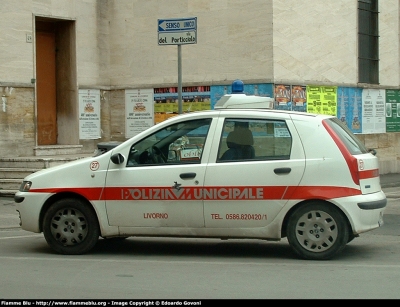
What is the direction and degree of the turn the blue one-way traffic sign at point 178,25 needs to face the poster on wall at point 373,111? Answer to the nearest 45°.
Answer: approximately 135° to its left

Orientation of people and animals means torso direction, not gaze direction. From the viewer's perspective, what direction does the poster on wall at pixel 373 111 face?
toward the camera

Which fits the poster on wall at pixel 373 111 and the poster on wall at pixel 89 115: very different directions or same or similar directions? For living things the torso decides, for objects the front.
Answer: same or similar directions

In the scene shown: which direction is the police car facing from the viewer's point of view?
to the viewer's left

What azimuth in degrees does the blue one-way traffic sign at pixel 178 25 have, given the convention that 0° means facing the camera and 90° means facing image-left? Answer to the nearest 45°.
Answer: approximately 0°

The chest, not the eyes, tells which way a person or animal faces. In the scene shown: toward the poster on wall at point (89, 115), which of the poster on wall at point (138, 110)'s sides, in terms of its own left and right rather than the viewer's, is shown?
right

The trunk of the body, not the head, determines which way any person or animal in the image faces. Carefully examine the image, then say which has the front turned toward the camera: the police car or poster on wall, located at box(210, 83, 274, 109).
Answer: the poster on wall

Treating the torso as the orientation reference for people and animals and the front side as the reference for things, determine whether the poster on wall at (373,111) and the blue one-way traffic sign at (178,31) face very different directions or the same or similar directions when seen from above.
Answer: same or similar directions

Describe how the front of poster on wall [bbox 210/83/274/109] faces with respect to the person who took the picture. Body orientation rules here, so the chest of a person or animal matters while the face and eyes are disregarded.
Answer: facing the viewer

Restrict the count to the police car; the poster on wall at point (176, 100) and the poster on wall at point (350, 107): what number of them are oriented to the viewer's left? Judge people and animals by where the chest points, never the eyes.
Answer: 1

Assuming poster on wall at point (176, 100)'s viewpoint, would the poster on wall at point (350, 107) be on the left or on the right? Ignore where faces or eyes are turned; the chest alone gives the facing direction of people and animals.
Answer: on its left

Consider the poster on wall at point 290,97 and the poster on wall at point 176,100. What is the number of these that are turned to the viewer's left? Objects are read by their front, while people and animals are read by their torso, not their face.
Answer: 0

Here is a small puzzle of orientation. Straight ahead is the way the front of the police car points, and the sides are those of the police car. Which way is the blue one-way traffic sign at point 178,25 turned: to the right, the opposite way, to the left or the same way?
to the left

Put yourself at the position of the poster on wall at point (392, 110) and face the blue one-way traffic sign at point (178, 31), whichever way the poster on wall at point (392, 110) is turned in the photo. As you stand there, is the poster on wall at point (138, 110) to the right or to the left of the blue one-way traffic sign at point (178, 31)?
right

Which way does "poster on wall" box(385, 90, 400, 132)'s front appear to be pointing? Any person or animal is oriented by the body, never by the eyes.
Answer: toward the camera

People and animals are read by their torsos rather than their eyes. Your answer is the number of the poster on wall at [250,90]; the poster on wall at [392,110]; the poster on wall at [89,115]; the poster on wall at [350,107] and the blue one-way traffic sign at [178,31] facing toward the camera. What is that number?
5
